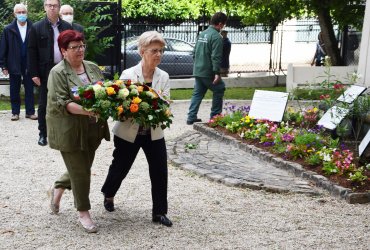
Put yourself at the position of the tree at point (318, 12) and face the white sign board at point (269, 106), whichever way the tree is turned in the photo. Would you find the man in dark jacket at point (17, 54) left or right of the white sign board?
right

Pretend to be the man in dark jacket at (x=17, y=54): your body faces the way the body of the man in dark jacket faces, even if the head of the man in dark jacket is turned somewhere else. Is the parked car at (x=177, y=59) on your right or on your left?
on your left

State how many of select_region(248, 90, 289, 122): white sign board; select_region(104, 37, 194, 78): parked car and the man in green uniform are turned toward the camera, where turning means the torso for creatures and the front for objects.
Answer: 1

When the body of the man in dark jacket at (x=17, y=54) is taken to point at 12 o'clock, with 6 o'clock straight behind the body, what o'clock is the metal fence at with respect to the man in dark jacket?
The metal fence is roughly at 9 o'clock from the man in dark jacket.

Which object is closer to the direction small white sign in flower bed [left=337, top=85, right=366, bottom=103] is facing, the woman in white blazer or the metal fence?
the woman in white blazer

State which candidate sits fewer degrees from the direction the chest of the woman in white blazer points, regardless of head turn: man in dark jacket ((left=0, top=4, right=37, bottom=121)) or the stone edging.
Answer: the stone edging

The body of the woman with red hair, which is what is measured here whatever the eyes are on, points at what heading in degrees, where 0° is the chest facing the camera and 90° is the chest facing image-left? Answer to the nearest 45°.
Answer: approximately 315°

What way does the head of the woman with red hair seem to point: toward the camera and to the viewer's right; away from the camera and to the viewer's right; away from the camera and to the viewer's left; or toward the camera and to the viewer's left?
toward the camera and to the viewer's right

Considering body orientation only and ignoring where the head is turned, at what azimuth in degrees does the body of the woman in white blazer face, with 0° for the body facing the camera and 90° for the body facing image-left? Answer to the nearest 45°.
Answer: approximately 315°
